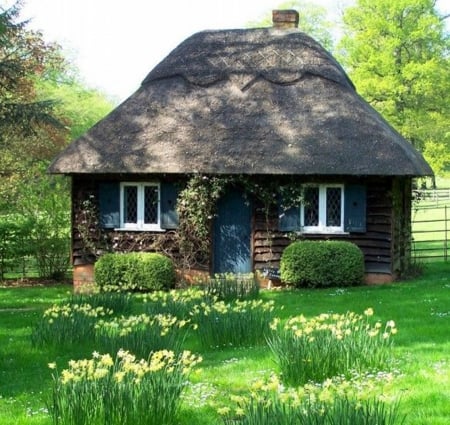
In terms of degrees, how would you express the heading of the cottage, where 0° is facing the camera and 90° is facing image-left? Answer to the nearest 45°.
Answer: approximately 0°

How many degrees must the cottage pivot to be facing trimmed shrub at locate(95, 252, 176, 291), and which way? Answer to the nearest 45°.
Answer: approximately 90° to its right

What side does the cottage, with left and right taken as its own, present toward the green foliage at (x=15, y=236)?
right

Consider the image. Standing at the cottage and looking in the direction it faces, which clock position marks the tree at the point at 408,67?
The tree is roughly at 7 o'clock from the cottage.

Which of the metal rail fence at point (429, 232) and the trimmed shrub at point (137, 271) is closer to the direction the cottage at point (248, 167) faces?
the trimmed shrub

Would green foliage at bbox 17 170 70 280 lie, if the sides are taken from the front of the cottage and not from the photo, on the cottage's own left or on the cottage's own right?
on the cottage's own right

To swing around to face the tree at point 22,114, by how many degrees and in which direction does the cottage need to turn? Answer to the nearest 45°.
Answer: approximately 135° to its right

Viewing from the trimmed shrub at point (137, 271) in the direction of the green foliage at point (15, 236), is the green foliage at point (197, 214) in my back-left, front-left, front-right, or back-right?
back-right

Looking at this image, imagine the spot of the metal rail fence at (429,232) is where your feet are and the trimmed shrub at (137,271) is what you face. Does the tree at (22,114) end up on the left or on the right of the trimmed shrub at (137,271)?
right
